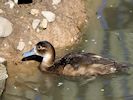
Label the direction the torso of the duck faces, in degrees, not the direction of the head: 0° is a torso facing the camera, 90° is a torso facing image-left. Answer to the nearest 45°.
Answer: approximately 90°

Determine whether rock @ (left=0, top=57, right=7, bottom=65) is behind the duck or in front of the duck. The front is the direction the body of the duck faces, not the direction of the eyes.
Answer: in front

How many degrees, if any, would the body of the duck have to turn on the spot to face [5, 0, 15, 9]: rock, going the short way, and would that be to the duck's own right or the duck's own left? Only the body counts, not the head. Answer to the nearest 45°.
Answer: approximately 45° to the duck's own right

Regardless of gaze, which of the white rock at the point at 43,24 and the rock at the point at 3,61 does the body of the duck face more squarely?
the rock

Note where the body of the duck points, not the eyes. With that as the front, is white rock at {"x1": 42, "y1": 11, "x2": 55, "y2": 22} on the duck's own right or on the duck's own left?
on the duck's own right

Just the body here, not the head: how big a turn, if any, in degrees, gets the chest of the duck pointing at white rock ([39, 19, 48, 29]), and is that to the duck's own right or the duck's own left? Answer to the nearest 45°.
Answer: approximately 45° to the duck's own right

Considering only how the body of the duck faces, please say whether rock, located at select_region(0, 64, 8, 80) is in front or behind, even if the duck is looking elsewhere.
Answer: in front
